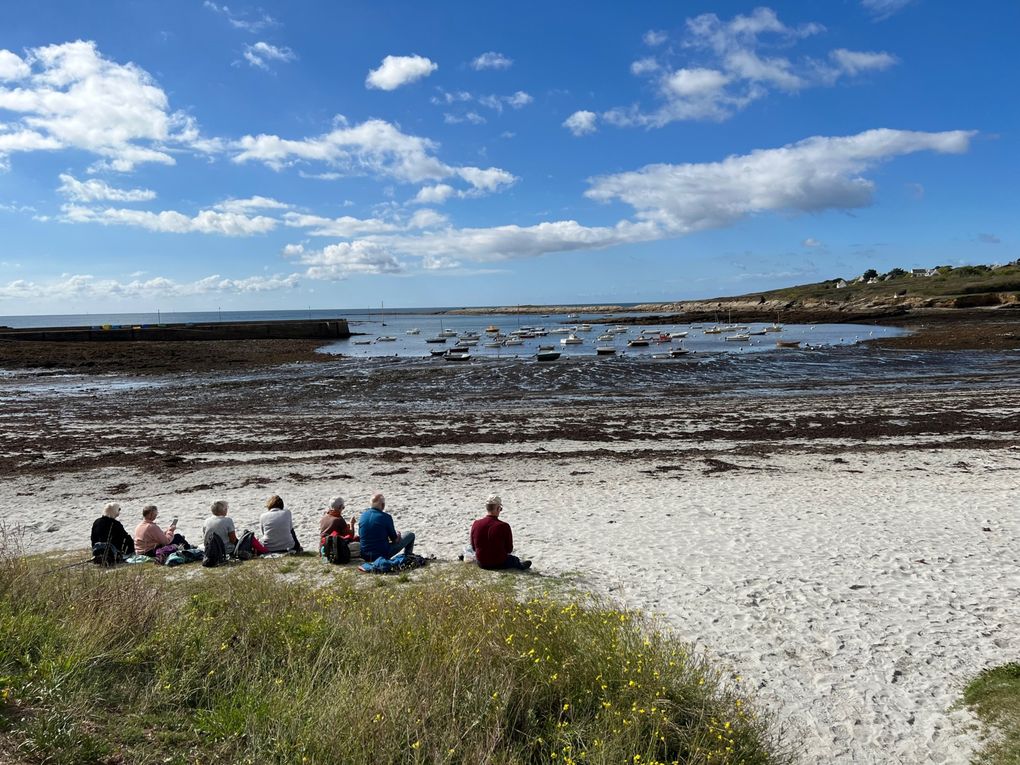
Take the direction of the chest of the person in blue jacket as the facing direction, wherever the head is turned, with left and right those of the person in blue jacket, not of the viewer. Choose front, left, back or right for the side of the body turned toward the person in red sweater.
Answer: right

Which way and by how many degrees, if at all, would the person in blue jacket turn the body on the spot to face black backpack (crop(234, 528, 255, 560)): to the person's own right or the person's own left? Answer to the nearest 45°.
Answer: approximately 90° to the person's own left

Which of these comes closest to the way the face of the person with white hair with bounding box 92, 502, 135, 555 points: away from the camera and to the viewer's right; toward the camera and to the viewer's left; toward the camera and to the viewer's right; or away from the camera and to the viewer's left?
away from the camera and to the viewer's right

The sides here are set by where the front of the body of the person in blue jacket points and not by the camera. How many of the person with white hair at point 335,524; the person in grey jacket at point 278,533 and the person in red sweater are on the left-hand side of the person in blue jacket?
2

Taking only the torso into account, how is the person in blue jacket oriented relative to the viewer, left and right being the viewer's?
facing away from the viewer and to the right of the viewer

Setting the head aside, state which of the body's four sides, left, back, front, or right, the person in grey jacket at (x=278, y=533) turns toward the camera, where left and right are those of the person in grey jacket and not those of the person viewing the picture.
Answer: back

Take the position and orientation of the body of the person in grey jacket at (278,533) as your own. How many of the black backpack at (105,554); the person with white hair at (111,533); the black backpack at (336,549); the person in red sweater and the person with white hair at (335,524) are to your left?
2

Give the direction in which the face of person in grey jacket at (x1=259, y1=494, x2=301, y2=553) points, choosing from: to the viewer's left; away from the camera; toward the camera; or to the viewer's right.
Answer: away from the camera

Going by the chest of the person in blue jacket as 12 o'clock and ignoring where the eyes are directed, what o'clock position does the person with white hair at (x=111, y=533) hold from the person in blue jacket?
The person with white hair is roughly at 8 o'clock from the person in blue jacket.

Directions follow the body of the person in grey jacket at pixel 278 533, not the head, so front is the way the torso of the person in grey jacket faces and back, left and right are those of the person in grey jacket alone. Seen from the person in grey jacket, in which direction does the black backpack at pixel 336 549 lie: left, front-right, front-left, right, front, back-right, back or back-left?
back-right

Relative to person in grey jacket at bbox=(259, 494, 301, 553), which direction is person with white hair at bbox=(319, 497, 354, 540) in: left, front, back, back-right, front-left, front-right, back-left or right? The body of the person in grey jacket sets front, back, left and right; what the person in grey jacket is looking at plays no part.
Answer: back-right
